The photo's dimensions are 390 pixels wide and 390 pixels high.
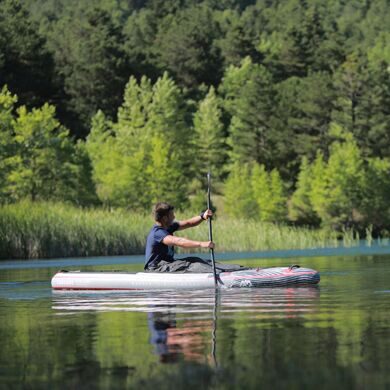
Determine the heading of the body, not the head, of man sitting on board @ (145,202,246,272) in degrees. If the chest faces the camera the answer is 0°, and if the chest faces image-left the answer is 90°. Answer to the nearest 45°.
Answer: approximately 270°
